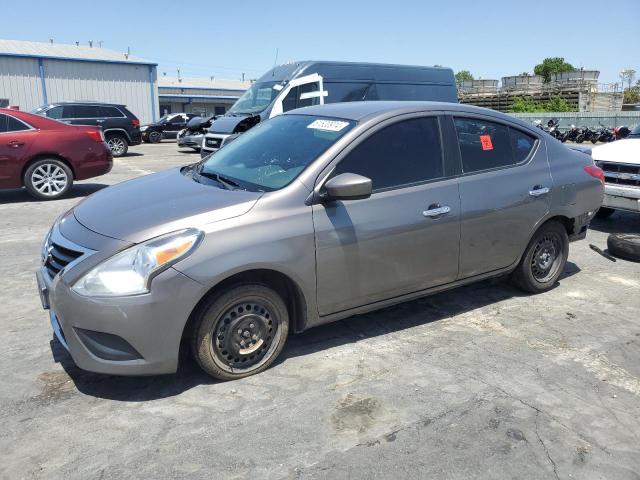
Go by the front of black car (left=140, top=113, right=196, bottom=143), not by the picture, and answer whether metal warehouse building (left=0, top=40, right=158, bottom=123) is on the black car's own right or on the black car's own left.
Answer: on the black car's own right

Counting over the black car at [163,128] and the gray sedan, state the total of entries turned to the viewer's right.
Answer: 0

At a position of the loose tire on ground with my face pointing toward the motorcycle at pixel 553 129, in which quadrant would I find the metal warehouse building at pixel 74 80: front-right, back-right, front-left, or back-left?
front-left

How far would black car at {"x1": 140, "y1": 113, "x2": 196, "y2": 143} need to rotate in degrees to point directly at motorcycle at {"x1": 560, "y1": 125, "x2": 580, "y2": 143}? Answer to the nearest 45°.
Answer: approximately 135° to its left

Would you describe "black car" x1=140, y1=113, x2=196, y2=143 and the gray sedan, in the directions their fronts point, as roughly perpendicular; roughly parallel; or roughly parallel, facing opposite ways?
roughly parallel

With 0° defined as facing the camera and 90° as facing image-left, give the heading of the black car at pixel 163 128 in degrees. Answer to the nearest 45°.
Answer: approximately 45°

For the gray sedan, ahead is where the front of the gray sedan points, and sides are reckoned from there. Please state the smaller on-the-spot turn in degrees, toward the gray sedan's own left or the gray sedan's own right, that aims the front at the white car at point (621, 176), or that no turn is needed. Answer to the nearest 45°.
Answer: approximately 180°

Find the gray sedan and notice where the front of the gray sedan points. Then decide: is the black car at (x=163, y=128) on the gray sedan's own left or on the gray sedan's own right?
on the gray sedan's own right

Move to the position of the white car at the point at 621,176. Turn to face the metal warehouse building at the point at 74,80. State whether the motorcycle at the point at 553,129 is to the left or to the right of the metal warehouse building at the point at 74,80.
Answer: right

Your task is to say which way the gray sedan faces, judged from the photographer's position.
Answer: facing the viewer and to the left of the viewer

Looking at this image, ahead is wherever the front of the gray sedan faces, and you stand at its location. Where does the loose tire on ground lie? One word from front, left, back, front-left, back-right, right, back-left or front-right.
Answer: back

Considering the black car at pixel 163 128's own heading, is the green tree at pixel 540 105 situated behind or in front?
behind

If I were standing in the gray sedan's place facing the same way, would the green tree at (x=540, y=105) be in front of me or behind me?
behind

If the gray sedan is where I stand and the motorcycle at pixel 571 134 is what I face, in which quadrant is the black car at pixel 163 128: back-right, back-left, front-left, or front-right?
front-left
